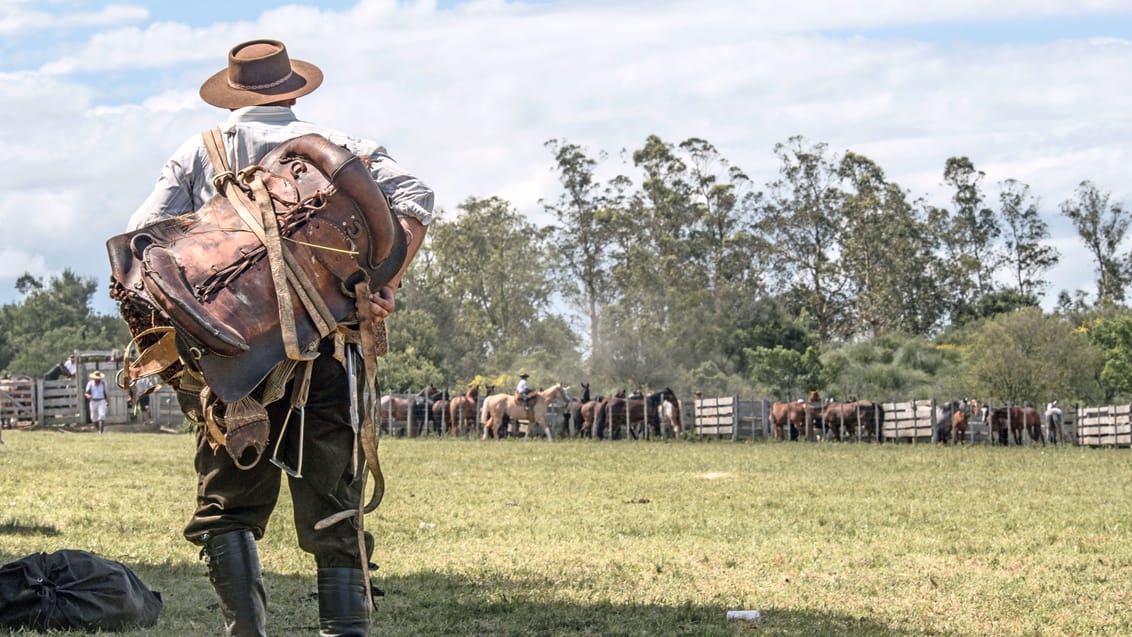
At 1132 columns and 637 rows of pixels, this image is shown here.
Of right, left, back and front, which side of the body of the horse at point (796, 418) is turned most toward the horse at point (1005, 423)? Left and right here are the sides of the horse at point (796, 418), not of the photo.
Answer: front

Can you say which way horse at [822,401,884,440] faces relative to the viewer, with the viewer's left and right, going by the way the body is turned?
facing to the left of the viewer

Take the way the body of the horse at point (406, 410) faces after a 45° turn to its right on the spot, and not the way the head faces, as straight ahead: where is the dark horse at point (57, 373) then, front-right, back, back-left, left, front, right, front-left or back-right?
back-right

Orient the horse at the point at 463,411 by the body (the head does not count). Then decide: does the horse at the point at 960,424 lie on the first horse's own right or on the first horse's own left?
on the first horse's own right

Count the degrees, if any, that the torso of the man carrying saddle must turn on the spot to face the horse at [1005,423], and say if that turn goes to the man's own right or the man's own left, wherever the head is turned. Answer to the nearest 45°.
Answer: approximately 45° to the man's own right

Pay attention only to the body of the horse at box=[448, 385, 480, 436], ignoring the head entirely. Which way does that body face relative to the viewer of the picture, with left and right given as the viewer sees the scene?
facing away from the viewer and to the right of the viewer

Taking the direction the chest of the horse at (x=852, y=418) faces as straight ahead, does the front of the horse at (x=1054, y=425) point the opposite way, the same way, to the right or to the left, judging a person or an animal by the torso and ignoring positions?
to the right

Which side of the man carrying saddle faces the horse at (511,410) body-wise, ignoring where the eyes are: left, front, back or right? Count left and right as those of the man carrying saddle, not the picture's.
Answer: front

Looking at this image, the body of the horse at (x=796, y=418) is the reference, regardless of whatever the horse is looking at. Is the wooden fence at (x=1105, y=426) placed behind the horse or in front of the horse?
in front

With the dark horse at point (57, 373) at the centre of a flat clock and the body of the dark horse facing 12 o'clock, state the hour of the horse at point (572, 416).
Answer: The horse is roughly at 1 o'clock from the dark horse.

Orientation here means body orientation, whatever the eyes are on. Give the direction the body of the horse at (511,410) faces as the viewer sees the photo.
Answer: to the viewer's right

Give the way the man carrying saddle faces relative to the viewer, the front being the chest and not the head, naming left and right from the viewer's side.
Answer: facing away from the viewer

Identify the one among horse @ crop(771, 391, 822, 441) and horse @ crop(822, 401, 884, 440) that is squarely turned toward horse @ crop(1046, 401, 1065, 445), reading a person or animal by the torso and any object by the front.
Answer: horse @ crop(771, 391, 822, 441)
